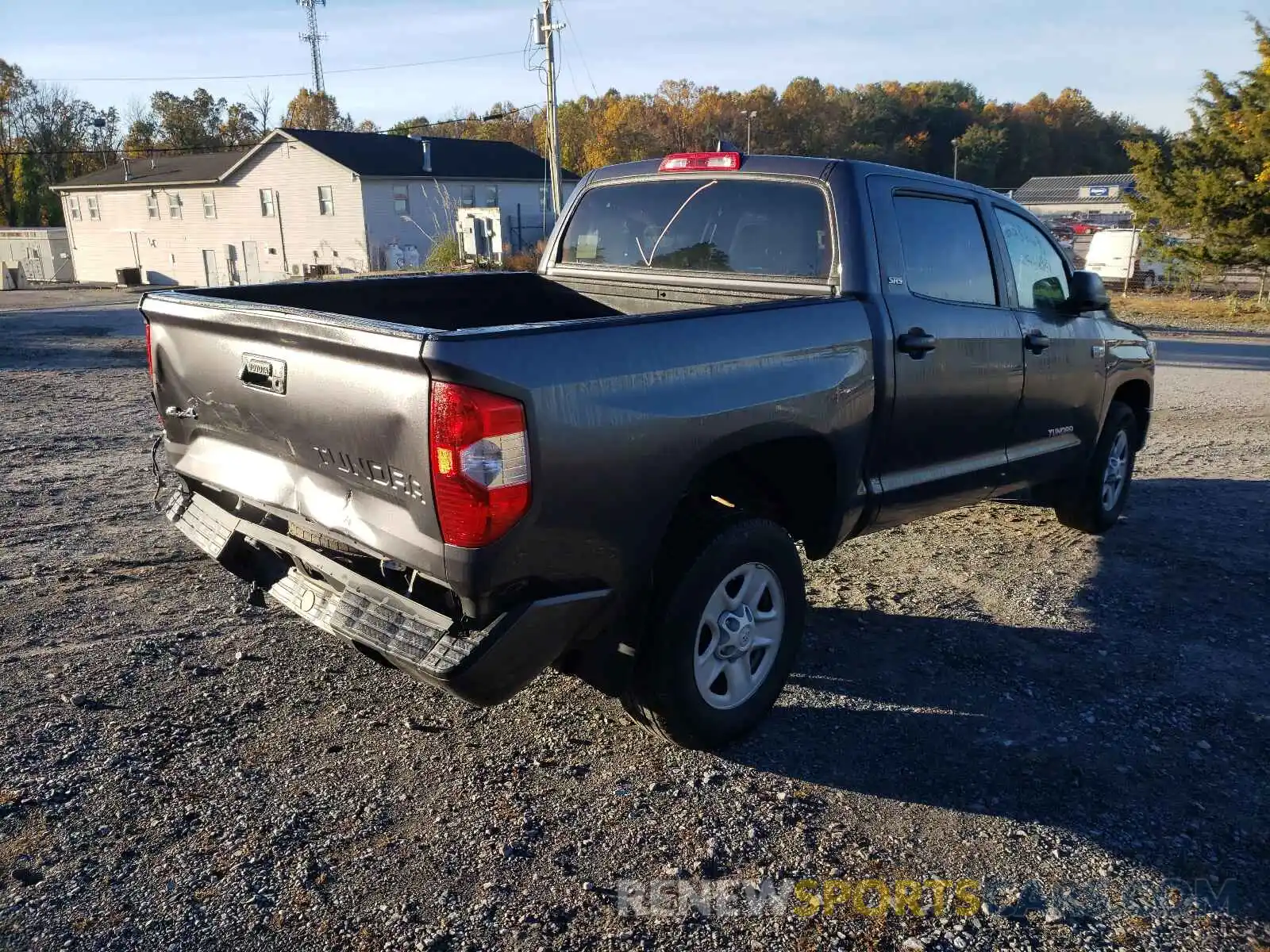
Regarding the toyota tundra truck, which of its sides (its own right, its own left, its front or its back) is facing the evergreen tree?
front

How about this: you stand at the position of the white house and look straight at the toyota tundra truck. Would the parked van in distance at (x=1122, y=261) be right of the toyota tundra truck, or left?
left

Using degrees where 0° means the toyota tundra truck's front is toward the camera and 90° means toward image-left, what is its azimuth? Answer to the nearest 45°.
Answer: approximately 225°

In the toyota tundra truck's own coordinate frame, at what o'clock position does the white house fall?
The white house is roughly at 10 o'clock from the toyota tundra truck.

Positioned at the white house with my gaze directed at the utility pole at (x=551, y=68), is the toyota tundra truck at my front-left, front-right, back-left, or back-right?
front-right

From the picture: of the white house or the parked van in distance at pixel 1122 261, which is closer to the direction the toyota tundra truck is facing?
the parked van in distance

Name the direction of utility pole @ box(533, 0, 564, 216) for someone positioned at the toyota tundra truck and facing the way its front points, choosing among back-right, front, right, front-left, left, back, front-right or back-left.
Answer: front-left

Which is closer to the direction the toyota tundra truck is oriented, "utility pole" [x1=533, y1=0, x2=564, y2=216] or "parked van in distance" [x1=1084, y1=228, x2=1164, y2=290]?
the parked van in distance

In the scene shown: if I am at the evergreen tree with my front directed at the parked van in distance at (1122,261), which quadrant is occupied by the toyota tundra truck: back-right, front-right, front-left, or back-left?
back-left
